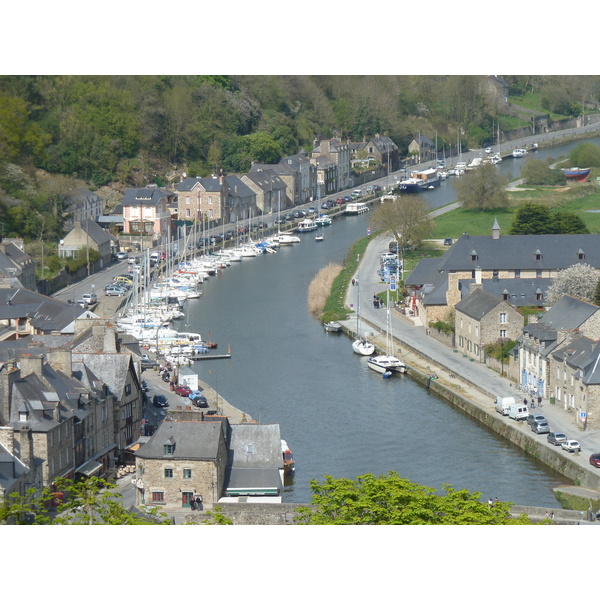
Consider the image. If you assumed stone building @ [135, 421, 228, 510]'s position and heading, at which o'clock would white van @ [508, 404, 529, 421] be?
The white van is roughly at 8 o'clock from the stone building.

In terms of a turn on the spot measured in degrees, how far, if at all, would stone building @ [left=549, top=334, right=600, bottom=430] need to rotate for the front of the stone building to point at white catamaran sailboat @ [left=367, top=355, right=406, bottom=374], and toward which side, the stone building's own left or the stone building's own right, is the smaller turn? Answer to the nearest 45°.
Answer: approximately 90° to the stone building's own right

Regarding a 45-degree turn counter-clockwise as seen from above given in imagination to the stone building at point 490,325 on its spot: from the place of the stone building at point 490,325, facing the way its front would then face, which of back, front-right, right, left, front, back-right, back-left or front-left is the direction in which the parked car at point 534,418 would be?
front

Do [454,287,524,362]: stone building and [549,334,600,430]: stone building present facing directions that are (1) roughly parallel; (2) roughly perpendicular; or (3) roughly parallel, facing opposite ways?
roughly parallel

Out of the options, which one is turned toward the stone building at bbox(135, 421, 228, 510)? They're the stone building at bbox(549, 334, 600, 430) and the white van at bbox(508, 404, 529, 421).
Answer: the stone building at bbox(549, 334, 600, 430)

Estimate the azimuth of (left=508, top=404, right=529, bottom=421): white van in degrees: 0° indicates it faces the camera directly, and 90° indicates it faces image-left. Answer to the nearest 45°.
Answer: approximately 135°

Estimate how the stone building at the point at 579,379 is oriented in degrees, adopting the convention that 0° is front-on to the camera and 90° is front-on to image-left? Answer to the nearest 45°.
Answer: approximately 45°

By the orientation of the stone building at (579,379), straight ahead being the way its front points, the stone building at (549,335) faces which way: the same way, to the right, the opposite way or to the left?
the same way

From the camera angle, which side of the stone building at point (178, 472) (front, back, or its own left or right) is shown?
front

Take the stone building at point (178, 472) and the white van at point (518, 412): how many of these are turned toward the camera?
1

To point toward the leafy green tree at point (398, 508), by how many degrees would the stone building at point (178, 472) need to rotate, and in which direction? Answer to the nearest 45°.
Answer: approximately 45° to its left

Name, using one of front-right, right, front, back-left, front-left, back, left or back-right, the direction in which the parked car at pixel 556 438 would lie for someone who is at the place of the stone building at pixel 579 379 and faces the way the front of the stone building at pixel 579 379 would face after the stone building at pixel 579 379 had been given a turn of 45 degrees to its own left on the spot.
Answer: front

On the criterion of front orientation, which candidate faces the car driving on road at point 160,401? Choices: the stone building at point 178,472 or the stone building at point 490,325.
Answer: the stone building at point 490,325

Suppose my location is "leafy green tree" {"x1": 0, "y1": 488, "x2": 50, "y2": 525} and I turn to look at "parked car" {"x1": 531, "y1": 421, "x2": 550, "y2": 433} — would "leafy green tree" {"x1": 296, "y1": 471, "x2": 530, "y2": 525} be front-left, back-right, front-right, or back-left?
front-right

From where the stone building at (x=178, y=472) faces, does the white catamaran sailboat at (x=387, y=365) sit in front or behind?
behind

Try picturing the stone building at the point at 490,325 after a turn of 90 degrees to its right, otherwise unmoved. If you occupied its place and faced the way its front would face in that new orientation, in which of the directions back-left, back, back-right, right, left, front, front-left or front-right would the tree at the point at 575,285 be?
right

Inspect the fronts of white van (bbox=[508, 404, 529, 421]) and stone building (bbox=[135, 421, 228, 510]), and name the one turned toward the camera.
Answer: the stone building

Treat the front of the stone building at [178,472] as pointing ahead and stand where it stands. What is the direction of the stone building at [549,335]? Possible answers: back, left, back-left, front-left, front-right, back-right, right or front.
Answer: back-left

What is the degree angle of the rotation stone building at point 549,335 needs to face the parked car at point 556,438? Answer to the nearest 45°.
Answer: approximately 45° to its left
